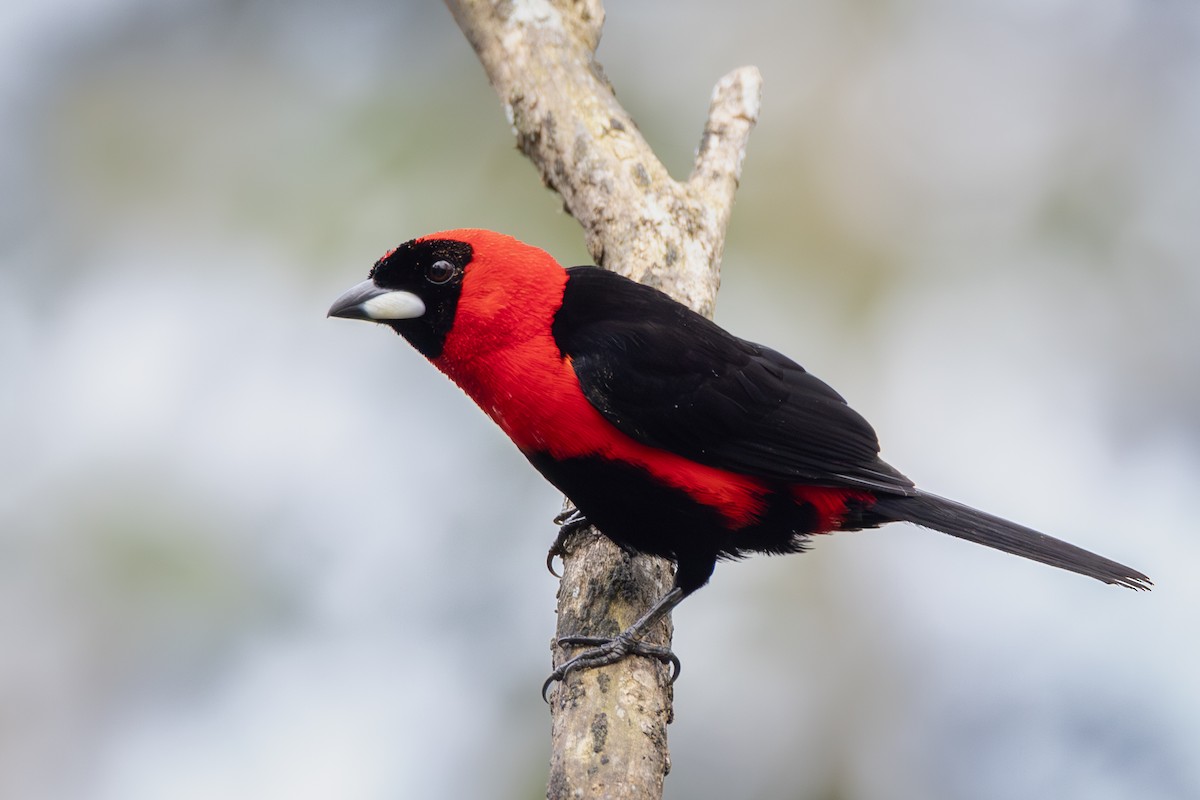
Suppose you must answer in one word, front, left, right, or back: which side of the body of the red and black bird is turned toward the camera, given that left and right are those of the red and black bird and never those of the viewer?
left
